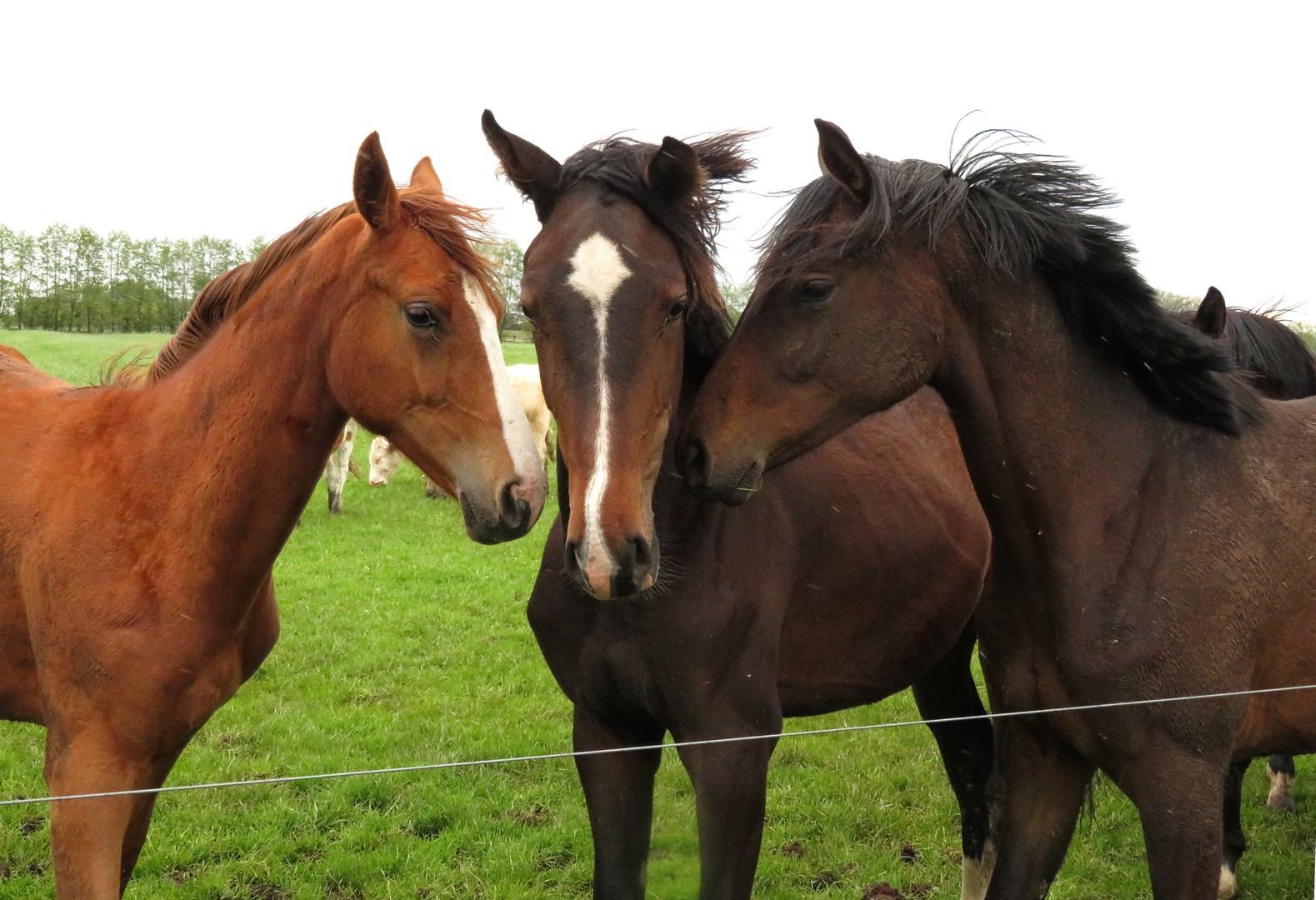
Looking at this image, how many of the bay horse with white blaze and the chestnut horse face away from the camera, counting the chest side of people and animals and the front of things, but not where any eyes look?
0

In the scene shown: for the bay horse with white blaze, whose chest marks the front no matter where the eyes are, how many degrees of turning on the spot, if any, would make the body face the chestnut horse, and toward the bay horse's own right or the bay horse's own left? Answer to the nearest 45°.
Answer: approximately 45° to the bay horse's own right

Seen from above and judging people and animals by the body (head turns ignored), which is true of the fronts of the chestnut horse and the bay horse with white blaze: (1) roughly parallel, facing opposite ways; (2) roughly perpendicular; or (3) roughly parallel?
roughly perpendicular

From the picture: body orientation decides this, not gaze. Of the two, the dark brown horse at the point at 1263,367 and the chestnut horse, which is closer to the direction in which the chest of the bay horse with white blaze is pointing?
the chestnut horse

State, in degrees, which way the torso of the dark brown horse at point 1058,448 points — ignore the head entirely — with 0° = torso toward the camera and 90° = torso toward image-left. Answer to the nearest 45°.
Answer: approximately 45°

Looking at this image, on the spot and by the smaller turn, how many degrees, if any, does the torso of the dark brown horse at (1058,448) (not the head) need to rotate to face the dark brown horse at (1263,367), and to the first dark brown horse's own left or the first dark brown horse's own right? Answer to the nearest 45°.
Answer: approximately 135° to the first dark brown horse's own right

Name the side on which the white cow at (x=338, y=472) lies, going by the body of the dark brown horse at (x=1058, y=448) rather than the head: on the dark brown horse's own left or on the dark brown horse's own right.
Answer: on the dark brown horse's own right

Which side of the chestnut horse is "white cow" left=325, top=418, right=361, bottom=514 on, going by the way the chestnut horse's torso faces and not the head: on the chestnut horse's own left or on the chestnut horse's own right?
on the chestnut horse's own left

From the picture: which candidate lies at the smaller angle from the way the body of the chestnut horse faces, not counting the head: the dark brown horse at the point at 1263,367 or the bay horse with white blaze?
the bay horse with white blaze
